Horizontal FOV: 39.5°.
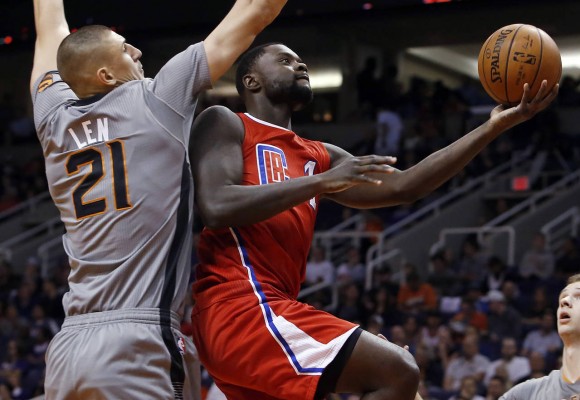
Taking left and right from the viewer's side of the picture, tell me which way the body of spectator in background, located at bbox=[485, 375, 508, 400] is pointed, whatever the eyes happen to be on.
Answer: facing the viewer and to the left of the viewer

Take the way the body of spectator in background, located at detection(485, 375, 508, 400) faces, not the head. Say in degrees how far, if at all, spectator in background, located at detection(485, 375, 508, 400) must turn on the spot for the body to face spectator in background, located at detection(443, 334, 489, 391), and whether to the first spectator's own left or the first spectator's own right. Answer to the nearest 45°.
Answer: approximately 135° to the first spectator's own right

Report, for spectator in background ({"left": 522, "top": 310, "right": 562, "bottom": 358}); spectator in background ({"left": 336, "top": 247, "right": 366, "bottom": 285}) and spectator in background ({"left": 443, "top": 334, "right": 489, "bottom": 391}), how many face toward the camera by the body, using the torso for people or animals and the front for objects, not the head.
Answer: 3

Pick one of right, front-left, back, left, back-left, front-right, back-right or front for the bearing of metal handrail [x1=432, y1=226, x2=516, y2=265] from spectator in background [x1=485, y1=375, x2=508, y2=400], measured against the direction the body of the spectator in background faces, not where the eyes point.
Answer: back-right

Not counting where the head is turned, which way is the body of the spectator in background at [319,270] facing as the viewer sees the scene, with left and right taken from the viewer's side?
facing the viewer

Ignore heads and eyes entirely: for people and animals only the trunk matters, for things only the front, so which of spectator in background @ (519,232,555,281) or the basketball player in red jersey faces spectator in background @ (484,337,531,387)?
spectator in background @ (519,232,555,281)

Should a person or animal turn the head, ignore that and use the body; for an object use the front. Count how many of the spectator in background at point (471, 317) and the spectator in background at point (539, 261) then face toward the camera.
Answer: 2

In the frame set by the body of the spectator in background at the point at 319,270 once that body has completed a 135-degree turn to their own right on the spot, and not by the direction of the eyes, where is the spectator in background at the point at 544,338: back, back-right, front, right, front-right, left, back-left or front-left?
back

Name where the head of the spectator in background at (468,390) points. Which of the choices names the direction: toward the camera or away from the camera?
toward the camera

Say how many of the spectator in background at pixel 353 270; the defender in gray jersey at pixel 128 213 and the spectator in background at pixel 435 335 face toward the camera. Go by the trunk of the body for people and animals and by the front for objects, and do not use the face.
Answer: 2

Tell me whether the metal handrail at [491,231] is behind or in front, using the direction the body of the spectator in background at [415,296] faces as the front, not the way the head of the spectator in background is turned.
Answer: behind

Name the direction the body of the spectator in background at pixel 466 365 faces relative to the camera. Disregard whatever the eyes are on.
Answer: toward the camera

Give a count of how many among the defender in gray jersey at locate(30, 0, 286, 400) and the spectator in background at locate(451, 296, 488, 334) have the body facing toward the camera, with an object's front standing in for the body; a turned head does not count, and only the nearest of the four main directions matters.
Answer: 1
